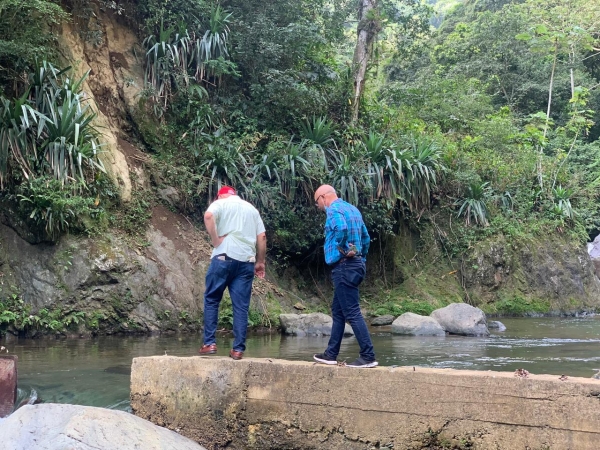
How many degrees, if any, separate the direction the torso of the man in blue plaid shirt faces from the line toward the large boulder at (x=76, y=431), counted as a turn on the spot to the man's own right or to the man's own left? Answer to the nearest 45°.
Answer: approximately 90° to the man's own left

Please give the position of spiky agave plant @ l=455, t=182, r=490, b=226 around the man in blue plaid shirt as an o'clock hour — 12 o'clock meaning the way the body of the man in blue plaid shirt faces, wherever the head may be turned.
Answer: The spiky agave plant is roughly at 2 o'clock from the man in blue plaid shirt.

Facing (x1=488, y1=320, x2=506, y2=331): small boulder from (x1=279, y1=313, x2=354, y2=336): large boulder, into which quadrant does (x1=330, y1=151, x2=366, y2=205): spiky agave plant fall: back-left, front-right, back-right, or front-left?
front-left

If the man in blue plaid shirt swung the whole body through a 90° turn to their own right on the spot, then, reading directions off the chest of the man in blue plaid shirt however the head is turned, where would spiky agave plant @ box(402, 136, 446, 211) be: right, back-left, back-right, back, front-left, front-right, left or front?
front-left

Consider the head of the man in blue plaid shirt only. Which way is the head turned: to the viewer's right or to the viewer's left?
to the viewer's left

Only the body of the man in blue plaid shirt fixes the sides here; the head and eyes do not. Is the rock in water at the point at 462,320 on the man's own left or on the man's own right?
on the man's own right

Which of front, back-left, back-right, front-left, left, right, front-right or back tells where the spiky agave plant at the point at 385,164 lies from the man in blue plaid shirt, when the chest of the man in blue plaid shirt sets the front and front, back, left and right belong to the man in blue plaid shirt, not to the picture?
front-right

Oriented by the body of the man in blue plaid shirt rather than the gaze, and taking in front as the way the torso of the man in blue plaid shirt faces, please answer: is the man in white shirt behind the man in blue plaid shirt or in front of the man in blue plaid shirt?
in front

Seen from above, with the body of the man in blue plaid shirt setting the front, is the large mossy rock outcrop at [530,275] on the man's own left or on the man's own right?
on the man's own right

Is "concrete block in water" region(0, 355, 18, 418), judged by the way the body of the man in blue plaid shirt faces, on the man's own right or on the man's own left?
on the man's own left

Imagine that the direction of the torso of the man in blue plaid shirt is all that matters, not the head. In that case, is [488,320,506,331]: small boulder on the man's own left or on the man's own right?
on the man's own right

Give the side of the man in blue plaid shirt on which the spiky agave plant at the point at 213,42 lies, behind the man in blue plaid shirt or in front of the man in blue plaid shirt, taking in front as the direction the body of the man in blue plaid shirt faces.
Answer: in front

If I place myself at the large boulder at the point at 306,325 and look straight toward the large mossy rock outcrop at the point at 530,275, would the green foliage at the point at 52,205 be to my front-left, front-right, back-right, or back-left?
back-left

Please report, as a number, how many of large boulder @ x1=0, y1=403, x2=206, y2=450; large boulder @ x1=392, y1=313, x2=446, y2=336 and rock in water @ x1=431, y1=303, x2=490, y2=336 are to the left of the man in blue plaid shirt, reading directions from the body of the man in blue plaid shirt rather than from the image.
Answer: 1

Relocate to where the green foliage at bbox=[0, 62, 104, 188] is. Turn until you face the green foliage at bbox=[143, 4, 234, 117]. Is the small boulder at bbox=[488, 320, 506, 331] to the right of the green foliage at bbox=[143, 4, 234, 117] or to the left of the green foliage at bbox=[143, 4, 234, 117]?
right

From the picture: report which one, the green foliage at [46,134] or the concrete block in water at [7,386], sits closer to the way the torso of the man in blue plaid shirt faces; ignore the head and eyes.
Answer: the green foliage

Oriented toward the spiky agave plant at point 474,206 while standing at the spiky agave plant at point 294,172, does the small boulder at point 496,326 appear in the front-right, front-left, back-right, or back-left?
front-right

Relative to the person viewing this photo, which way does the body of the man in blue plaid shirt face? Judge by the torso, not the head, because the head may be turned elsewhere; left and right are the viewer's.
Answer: facing away from the viewer and to the left of the viewer
